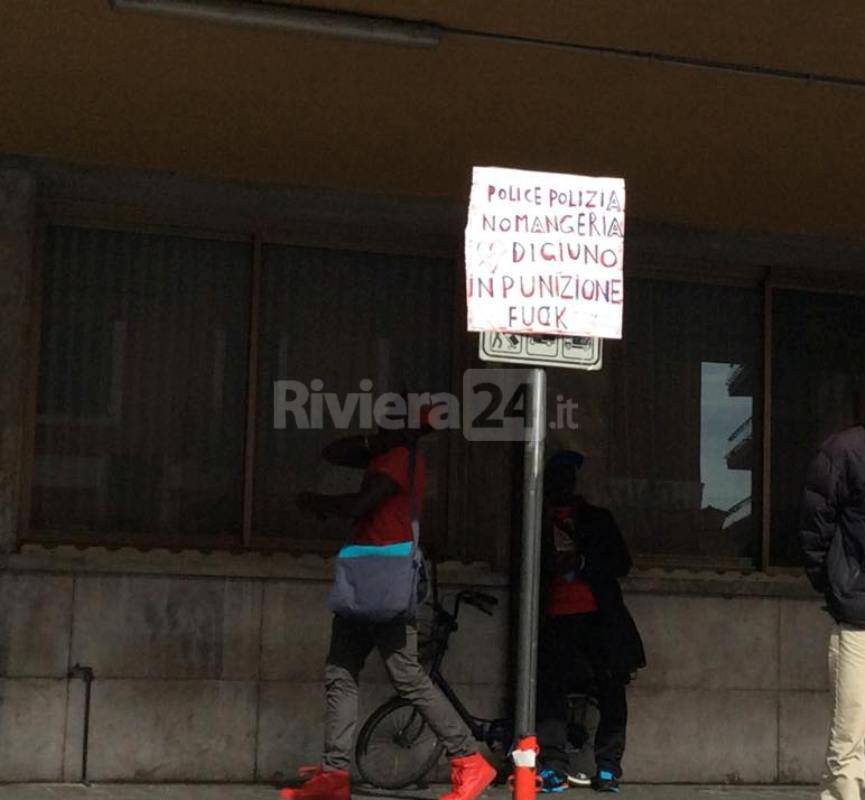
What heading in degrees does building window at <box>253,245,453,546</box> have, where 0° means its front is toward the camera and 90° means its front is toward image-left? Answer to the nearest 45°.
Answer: approximately 0°

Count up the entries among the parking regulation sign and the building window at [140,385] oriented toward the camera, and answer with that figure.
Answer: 2

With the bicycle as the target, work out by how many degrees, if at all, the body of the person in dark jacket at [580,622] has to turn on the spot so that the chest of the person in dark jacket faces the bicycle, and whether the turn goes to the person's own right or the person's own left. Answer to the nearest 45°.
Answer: approximately 45° to the person's own right

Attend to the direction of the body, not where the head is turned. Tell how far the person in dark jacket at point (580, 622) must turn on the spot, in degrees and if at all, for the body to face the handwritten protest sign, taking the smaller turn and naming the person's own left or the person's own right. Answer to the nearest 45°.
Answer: approximately 45° to the person's own left

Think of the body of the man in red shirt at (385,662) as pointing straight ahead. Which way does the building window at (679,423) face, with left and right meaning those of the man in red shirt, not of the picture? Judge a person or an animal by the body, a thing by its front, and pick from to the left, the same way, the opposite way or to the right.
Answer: to the left

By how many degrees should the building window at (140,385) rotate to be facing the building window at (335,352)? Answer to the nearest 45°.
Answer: approximately 90° to its left

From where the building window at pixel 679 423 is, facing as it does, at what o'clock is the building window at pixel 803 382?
the building window at pixel 803 382 is roughly at 8 o'clock from the building window at pixel 679 423.

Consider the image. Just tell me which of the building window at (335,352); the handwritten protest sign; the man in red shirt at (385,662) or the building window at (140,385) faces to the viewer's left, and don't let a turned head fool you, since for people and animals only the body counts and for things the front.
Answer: the man in red shirt

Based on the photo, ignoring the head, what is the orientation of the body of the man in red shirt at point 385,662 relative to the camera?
to the viewer's left

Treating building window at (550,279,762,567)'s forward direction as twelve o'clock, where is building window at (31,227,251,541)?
building window at (31,227,251,541) is roughly at 2 o'clock from building window at (550,279,762,567).
